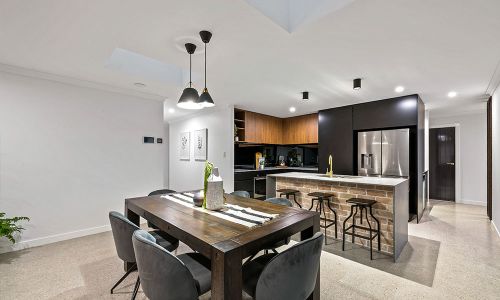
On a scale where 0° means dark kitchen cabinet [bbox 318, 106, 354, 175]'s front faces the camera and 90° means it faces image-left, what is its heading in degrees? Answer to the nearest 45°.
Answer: approximately 45°

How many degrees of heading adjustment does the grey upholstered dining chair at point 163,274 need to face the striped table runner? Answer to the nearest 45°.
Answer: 0° — it already faces it

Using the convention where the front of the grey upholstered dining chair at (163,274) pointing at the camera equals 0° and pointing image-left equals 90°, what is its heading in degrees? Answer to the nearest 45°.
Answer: approximately 225°

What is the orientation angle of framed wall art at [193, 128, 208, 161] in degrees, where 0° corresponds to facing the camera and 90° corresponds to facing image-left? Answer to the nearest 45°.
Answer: approximately 45°

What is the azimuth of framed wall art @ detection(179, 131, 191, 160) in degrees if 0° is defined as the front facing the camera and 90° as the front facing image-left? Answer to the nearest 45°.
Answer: approximately 45°

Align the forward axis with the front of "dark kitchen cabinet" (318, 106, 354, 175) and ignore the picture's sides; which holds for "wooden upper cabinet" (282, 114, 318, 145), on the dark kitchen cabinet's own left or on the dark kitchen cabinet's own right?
on the dark kitchen cabinet's own right

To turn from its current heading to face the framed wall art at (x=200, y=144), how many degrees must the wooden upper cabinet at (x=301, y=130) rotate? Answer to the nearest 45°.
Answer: approximately 45° to its right

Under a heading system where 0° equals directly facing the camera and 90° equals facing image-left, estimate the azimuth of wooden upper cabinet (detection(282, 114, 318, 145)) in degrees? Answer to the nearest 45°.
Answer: approximately 45°

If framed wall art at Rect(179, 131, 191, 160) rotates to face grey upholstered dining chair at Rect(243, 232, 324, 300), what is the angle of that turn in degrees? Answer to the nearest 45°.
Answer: approximately 45° to its left
